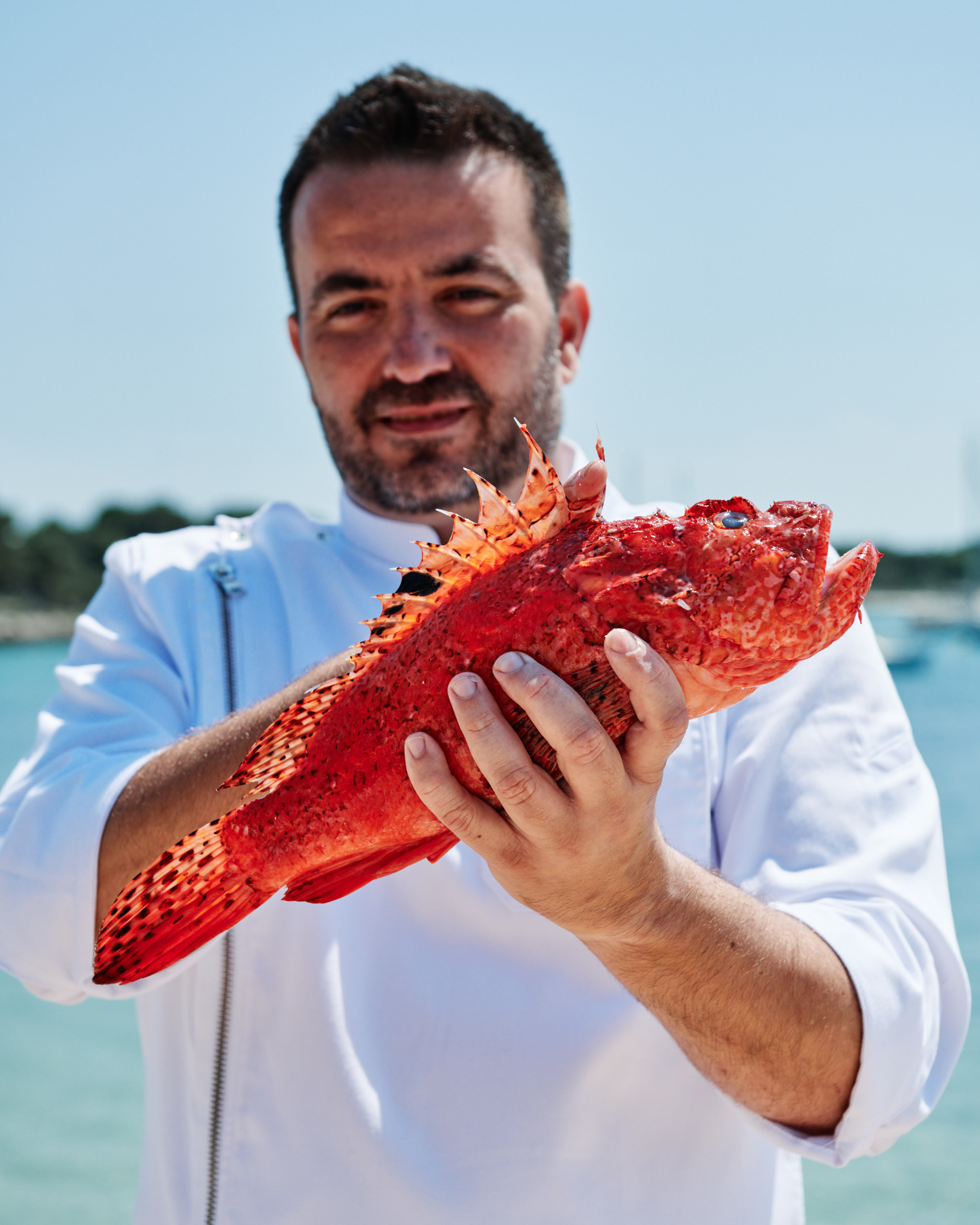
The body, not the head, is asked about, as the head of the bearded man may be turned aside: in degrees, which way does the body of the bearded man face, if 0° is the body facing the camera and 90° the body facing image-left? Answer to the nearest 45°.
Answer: approximately 0°
